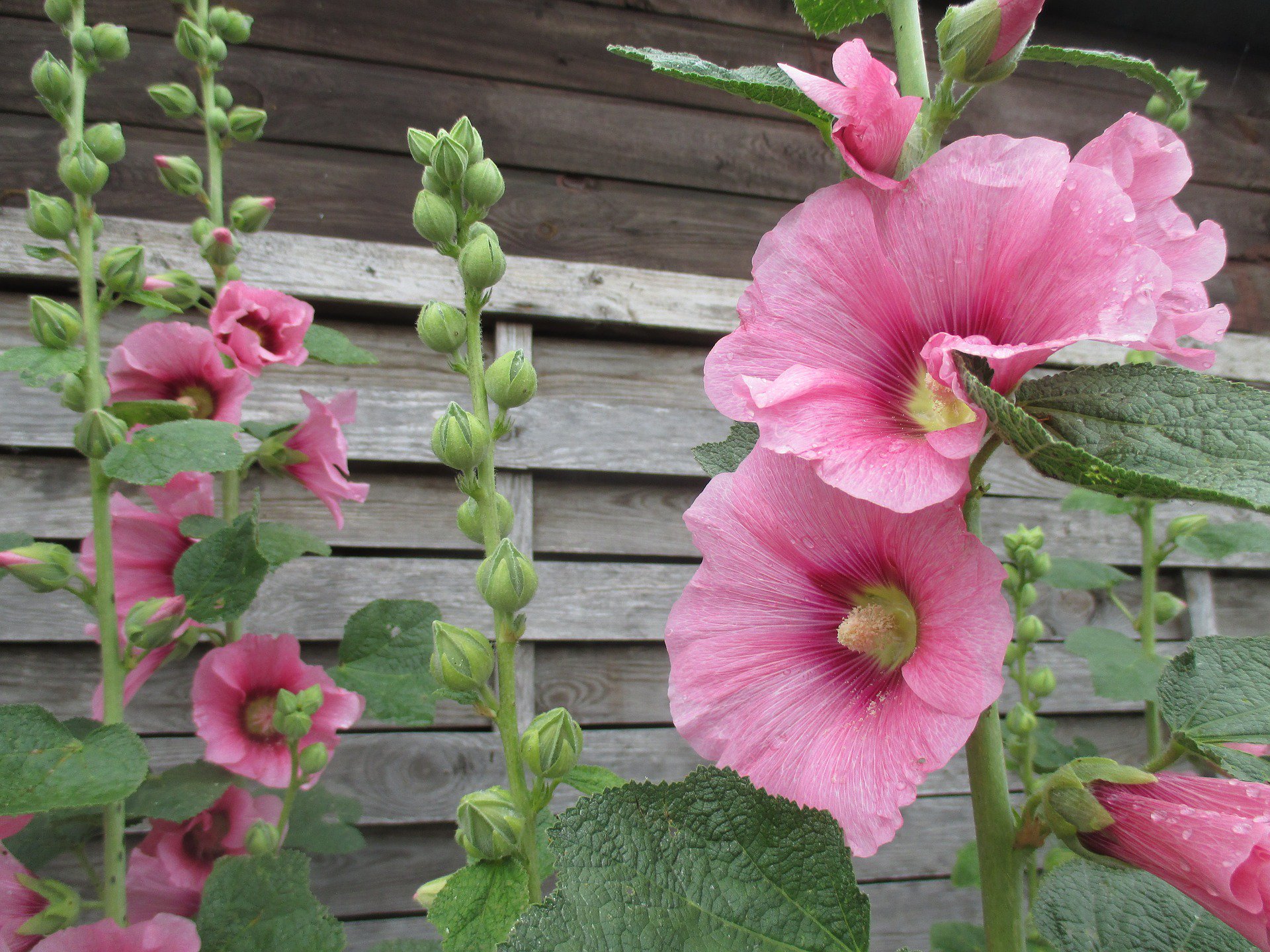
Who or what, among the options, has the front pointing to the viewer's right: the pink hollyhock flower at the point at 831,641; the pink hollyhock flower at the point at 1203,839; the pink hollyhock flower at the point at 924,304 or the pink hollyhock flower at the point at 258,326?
the pink hollyhock flower at the point at 1203,839

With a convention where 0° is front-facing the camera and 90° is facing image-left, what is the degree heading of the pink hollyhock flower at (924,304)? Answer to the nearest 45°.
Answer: approximately 0°

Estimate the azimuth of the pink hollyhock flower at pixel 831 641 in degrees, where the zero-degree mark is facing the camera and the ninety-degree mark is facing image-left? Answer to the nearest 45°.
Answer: approximately 45°

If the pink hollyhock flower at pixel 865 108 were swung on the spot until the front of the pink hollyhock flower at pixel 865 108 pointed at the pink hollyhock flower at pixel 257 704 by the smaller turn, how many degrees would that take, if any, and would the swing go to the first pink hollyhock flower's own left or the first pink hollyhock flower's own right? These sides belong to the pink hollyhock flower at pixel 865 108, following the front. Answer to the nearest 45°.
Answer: approximately 90° to the first pink hollyhock flower's own right

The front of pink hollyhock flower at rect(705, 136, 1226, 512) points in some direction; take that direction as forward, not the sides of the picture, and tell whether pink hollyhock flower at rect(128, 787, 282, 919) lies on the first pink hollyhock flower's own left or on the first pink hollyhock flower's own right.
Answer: on the first pink hollyhock flower's own right

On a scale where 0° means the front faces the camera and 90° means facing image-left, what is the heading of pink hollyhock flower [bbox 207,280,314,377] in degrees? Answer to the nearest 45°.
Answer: approximately 0°

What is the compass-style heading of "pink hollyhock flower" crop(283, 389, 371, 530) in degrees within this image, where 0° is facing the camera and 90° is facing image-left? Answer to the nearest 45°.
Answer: approximately 270°

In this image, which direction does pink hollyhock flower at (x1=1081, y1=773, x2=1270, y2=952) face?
to the viewer's right

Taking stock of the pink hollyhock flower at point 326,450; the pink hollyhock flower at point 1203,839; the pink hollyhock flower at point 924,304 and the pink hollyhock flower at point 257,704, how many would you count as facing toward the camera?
2

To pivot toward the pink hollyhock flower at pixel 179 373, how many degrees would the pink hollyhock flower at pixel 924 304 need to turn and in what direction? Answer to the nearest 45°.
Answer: approximately 90° to its right
